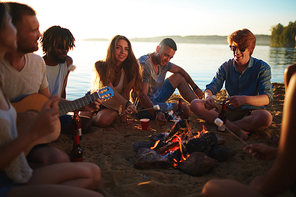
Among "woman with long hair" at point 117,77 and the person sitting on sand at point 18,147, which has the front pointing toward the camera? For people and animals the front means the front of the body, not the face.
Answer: the woman with long hair

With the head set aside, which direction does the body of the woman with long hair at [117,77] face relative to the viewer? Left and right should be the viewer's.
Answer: facing the viewer

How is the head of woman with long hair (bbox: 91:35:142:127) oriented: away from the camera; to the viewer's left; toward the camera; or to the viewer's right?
toward the camera

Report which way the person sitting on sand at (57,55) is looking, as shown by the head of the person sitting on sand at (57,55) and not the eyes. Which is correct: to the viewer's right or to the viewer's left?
to the viewer's right

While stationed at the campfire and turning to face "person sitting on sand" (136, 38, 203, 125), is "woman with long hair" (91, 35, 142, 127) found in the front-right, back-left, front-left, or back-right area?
front-left

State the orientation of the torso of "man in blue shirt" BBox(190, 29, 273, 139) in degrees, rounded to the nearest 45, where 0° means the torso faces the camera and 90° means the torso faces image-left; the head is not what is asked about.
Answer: approximately 45°

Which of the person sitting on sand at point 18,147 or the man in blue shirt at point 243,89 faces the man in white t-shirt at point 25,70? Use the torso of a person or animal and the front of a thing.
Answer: the man in blue shirt

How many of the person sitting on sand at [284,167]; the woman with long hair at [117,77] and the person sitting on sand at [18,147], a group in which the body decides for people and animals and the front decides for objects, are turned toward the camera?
1

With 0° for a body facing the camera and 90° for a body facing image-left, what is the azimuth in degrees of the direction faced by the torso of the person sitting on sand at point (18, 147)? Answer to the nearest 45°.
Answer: approximately 270°

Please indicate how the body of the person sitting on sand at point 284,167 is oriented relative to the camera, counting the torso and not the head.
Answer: to the viewer's left

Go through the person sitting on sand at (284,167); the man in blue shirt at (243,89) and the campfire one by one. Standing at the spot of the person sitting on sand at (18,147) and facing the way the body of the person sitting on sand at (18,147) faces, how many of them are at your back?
0

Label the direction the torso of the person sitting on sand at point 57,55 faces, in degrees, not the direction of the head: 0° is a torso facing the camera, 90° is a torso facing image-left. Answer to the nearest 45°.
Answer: approximately 315°

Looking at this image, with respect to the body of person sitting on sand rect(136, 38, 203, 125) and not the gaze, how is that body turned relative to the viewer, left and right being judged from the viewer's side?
facing the viewer and to the right of the viewer

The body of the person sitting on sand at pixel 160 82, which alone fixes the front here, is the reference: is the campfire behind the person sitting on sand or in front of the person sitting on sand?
in front
